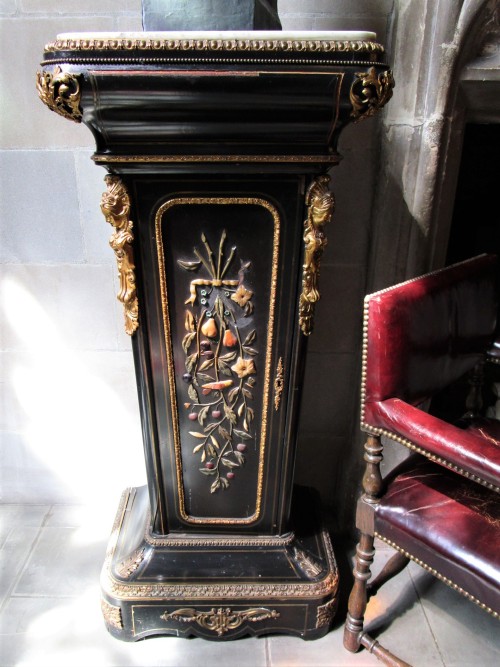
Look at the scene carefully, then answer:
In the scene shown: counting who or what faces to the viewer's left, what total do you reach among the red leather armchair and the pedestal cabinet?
0

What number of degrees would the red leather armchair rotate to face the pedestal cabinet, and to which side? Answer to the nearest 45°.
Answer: approximately 135° to its right

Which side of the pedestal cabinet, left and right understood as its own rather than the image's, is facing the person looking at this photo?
front

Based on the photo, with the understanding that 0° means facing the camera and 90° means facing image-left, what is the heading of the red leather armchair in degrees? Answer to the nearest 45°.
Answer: approximately 315°

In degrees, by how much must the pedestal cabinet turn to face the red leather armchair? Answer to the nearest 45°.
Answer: approximately 90° to its left
